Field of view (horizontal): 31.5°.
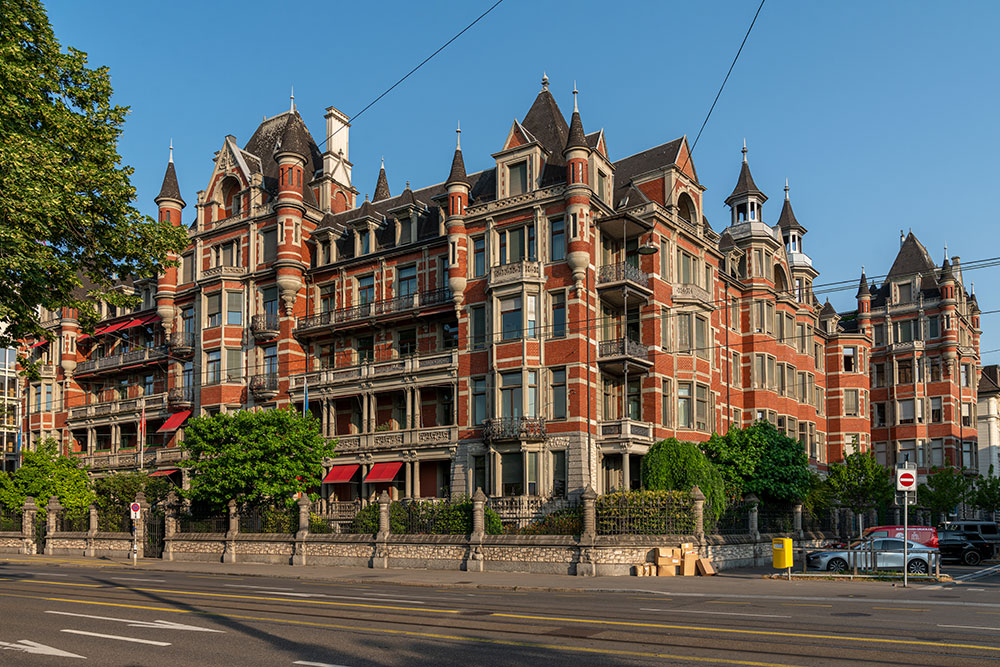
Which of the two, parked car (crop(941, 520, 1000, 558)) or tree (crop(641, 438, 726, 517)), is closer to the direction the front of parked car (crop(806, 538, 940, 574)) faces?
the tree

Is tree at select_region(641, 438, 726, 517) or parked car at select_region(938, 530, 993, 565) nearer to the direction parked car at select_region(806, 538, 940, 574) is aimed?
the tree

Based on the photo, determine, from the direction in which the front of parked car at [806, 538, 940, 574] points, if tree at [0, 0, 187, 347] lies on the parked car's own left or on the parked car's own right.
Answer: on the parked car's own left

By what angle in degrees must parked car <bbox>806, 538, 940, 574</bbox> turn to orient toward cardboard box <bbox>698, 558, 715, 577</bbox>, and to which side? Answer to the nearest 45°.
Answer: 0° — it already faces it

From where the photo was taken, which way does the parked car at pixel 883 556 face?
to the viewer's left

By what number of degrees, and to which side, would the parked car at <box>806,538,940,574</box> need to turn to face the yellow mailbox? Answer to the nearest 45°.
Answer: approximately 45° to its left

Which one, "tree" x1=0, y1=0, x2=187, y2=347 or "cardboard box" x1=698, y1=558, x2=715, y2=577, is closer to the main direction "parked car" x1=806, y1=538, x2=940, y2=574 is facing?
the cardboard box

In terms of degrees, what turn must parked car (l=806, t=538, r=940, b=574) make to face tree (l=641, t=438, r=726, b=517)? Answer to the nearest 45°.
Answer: approximately 45° to its right
